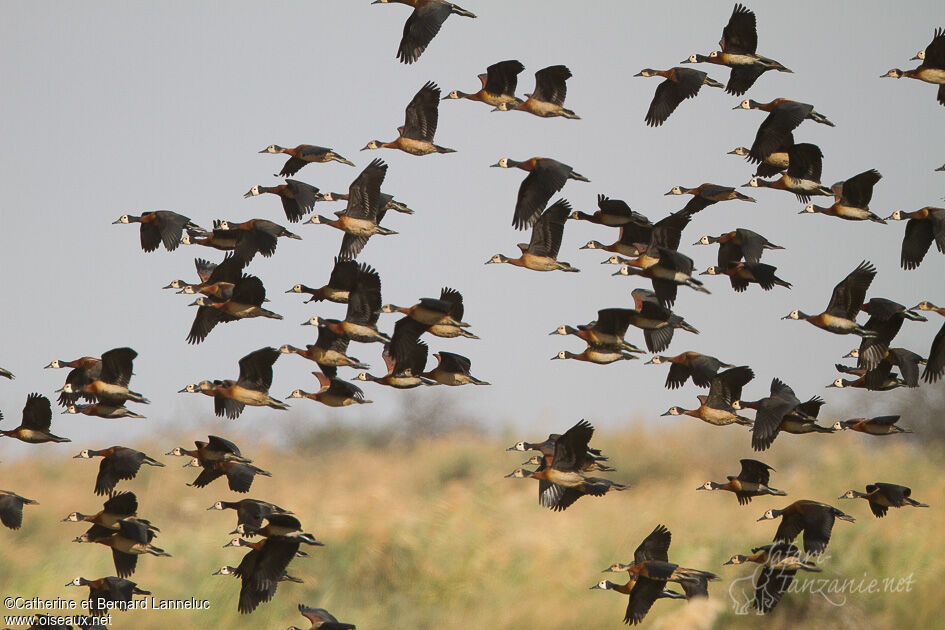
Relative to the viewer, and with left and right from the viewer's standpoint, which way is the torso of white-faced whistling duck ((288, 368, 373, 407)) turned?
facing to the left of the viewer

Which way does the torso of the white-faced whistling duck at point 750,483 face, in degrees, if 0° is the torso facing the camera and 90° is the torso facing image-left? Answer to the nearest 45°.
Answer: approximately 90°

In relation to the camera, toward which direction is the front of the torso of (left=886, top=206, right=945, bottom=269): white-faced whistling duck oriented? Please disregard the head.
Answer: to the viewer's left

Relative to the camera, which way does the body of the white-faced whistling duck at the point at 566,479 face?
to the viewer's left

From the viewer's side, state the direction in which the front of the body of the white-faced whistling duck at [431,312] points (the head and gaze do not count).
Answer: to the viewer's left

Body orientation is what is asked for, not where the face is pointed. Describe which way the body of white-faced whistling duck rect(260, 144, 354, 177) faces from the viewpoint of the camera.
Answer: to the viewer's left

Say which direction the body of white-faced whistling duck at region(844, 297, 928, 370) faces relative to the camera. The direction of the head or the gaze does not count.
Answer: to the viewer's left

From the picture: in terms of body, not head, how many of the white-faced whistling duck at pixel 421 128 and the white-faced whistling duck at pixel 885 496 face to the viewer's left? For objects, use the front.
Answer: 2

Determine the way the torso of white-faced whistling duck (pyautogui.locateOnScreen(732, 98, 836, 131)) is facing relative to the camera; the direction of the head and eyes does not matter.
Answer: to the viewer's left

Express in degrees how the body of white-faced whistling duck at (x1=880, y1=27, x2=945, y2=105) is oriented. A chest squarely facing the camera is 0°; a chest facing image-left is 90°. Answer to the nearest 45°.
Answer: approximately 90°

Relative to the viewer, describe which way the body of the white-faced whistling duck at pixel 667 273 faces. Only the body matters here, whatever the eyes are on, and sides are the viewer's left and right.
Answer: facing to the left of the viewer

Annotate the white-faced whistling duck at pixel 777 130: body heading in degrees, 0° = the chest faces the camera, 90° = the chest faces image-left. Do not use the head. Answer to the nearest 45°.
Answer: approximately 90°

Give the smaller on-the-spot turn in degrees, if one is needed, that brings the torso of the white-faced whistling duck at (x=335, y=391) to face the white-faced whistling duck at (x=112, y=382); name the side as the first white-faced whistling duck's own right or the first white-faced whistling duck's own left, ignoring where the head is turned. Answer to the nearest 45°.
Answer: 0° — it already faces it

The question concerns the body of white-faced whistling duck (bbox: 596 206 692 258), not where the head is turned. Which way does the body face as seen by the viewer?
to the viewer's left

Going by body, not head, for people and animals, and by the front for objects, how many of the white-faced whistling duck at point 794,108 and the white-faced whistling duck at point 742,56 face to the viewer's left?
2

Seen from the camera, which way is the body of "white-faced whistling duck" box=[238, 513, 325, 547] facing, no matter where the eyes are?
to the viewer's left
